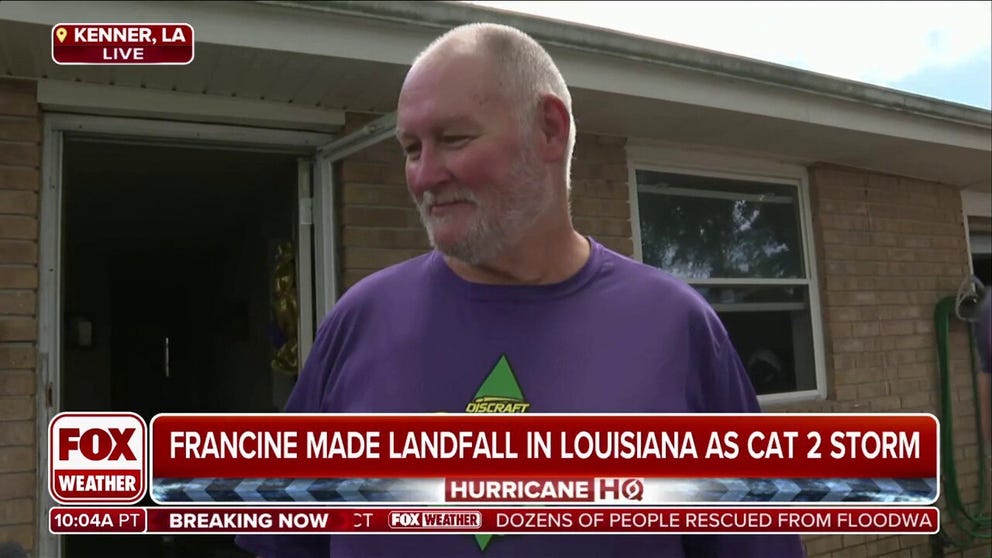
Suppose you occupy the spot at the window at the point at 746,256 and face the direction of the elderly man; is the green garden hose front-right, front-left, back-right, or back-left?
back-left

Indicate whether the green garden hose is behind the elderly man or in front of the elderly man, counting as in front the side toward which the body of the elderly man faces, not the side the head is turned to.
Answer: behind

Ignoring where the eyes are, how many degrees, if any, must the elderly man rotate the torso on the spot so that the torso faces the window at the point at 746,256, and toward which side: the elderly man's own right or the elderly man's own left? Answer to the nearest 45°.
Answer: approximately 180°

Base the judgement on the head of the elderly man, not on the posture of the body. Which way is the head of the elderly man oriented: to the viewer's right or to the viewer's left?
to the viewer's left

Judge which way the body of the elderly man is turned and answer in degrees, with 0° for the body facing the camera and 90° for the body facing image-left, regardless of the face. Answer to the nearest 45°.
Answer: approximately 0°
